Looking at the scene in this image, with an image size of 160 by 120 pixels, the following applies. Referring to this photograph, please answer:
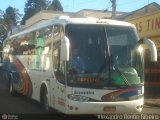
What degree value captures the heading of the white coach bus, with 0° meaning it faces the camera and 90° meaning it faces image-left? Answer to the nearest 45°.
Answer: approximately 315°

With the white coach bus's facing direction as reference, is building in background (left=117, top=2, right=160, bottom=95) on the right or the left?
on its left

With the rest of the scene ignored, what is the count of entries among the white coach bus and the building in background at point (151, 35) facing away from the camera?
0

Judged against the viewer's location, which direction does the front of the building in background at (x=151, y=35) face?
facing the viewer and to the left of the viewer
